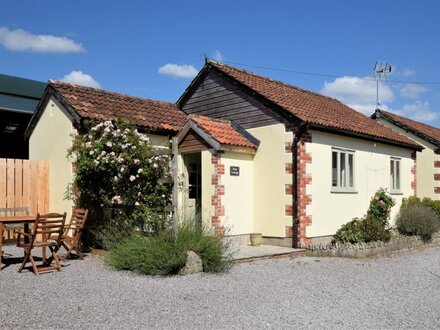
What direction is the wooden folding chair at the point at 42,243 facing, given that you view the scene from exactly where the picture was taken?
facing away from the viewer and to the left of the viewer

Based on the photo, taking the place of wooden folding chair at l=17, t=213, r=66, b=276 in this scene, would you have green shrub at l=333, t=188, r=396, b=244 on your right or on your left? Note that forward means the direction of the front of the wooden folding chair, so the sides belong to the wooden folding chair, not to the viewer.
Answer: on your right

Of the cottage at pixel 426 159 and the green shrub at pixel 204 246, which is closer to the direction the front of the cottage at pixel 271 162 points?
the green shrub

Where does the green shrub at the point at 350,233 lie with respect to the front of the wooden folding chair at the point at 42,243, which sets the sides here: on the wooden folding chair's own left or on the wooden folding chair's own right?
on the wooden folding chair's own right

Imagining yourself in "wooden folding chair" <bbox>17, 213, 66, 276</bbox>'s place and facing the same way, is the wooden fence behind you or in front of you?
in front

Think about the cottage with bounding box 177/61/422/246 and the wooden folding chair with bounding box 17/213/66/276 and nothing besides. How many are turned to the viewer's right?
0
